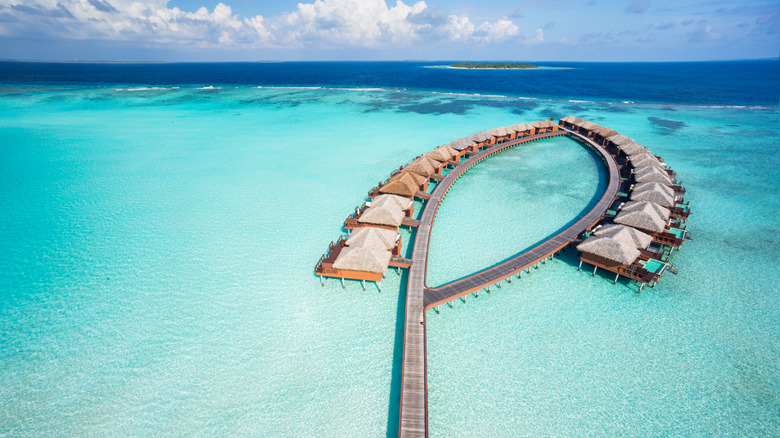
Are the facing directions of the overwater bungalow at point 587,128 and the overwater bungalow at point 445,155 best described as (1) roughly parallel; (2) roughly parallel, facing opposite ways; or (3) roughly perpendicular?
roughly perpendicular
